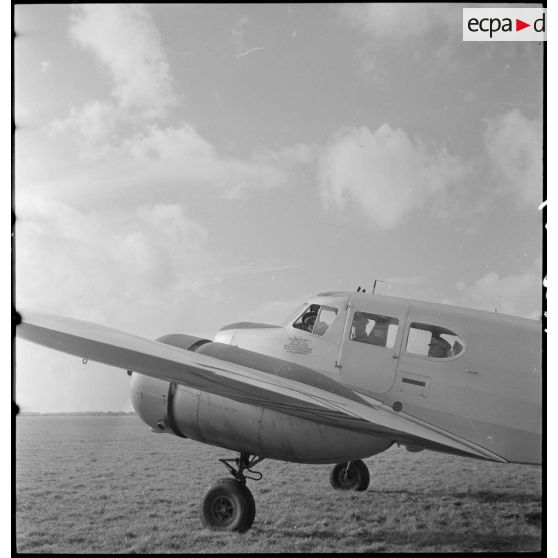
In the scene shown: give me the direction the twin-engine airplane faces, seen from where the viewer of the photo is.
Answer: facing away from the viewer and to the left of the viewer
